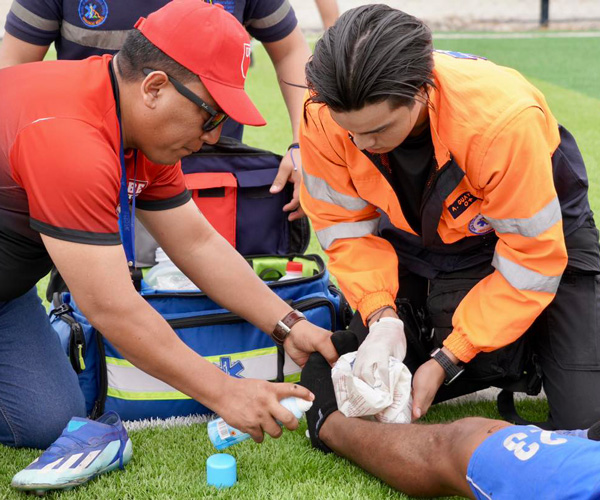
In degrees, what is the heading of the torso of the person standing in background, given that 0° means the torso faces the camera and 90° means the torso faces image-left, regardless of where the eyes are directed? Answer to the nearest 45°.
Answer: approximately 0°

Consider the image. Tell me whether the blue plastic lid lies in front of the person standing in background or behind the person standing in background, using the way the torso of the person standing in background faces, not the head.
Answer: in front

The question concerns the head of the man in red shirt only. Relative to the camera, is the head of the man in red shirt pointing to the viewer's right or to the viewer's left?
to the viewer's right

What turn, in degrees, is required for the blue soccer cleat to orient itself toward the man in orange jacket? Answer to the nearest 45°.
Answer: approximately 135° to its left
